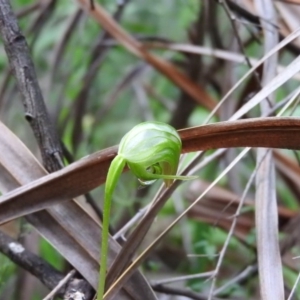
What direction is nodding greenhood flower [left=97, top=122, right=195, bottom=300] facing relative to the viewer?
to the viewer's right

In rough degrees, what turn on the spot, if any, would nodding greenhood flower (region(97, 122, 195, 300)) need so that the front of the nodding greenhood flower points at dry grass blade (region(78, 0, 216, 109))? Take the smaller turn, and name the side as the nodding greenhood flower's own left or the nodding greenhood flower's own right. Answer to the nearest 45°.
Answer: approximately 90° to the nodding greenhood flower's own left
